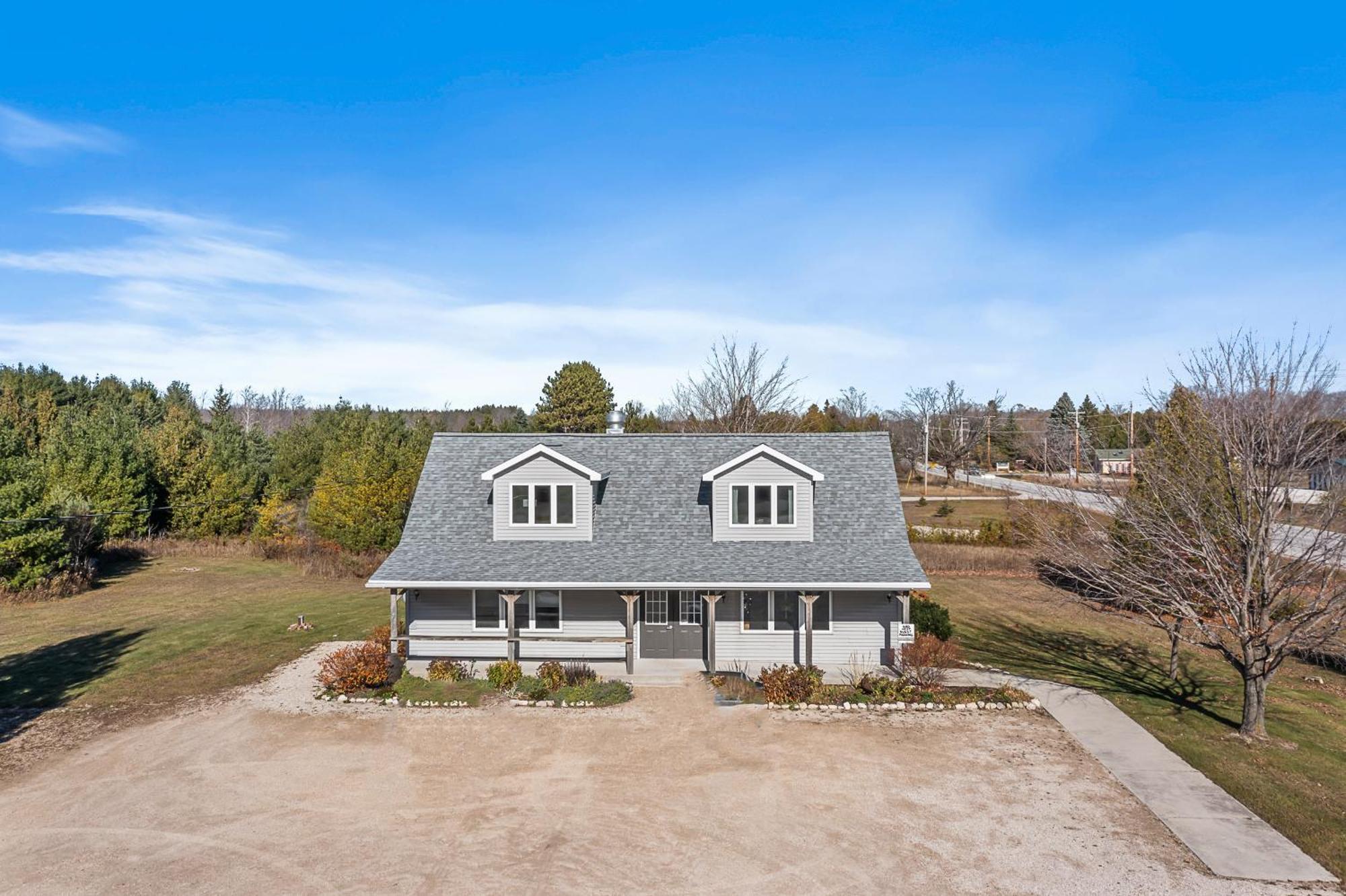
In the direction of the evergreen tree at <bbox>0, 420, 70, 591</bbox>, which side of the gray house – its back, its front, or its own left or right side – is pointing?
right

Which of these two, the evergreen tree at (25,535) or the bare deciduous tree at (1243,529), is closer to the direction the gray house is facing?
the bare deciduous tree

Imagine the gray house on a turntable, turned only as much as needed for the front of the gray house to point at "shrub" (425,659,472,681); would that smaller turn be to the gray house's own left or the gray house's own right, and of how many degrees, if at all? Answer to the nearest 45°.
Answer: approximately 90° to the gray house's own right

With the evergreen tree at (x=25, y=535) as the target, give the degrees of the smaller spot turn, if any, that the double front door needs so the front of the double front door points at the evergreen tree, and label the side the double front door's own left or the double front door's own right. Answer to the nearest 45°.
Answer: approximately 90° to the double front door's own right

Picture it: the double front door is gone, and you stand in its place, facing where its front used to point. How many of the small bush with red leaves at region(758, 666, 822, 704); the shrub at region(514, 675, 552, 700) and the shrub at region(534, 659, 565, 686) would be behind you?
0

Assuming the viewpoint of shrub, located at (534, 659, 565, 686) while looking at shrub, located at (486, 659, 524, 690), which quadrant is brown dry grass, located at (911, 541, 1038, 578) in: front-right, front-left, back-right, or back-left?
back-right

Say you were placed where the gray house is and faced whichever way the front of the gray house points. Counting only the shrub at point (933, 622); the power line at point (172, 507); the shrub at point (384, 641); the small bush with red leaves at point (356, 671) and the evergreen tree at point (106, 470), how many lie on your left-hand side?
1

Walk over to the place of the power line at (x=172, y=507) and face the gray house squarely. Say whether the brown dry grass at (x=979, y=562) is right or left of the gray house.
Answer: left

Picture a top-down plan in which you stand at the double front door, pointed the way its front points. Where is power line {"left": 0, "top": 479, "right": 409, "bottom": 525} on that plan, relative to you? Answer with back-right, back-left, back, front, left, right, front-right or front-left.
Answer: back-right

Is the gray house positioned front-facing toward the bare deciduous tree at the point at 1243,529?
no

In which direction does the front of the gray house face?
toward the camera

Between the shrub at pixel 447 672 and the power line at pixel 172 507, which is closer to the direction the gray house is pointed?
the shrub

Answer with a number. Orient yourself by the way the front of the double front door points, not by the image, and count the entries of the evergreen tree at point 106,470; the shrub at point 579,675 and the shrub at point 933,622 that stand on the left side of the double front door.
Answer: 1

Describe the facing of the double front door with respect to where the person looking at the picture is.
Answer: facing the viewer

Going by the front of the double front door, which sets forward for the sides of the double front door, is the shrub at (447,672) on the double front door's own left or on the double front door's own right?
on the double front door's own right

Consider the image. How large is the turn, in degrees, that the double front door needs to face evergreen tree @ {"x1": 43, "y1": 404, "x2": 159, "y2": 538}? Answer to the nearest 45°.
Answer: approximately 135° to its right

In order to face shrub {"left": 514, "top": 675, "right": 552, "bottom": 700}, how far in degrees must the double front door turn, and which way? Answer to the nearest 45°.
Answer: approximately 45° to its right

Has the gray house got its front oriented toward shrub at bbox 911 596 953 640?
no

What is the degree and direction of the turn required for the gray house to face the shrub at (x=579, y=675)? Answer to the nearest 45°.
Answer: approximately 45° to its right
